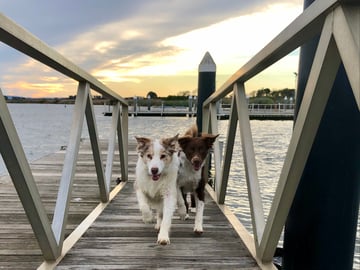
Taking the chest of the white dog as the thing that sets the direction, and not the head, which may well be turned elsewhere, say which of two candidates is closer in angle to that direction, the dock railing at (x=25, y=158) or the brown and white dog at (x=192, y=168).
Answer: the dock railing

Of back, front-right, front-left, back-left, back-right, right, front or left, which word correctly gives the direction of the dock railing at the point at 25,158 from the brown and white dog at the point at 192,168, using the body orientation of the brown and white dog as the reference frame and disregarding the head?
front-right

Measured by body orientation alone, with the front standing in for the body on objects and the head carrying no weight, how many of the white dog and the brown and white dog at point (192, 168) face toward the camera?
2

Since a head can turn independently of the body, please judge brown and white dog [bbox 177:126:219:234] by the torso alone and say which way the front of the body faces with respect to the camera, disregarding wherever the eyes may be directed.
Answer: toward the camera

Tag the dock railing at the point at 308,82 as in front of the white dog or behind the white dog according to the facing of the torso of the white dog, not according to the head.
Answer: in front

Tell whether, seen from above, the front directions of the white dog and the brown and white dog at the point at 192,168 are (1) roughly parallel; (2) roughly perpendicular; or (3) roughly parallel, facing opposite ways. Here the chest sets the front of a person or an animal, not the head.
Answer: roughly parallel

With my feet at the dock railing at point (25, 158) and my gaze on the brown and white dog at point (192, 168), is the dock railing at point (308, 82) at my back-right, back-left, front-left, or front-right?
front-right
